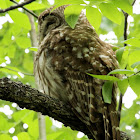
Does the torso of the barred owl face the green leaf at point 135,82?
no
